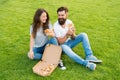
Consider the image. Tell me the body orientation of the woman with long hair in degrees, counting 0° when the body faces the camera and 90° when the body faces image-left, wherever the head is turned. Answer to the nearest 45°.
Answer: approximately 315°

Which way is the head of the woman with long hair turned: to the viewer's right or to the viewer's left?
to the viewer's right
